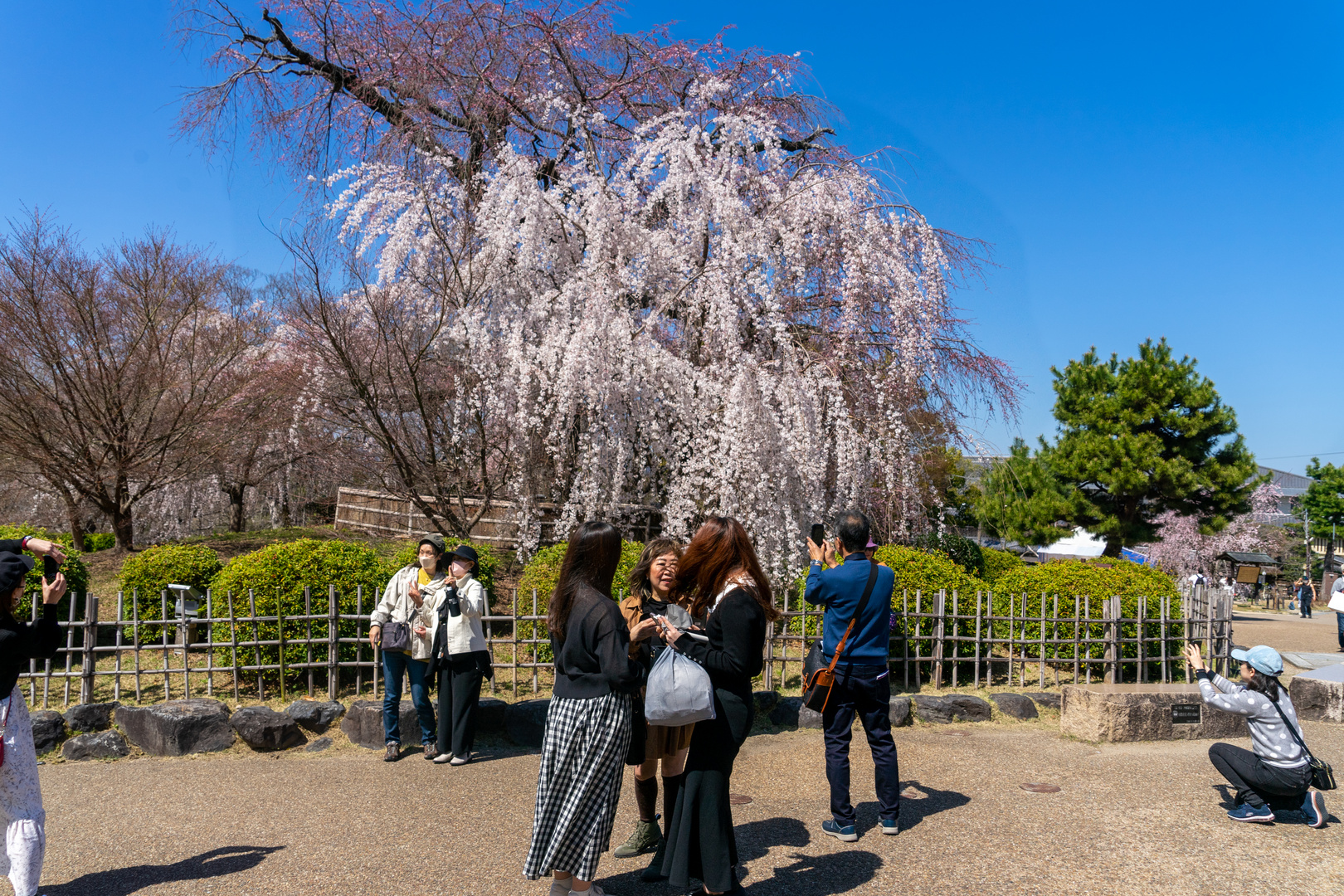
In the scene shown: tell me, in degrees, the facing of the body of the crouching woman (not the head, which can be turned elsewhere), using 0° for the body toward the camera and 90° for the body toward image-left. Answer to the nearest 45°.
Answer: approximately 90°

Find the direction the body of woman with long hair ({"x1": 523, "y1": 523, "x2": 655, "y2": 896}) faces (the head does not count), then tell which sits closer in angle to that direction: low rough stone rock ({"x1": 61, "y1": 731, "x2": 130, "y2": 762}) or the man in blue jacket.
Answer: the man in blue jacket

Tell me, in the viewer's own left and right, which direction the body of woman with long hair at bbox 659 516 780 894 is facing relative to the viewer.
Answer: facing to the left of the viewer

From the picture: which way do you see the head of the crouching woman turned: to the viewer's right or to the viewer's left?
to the viewer's left

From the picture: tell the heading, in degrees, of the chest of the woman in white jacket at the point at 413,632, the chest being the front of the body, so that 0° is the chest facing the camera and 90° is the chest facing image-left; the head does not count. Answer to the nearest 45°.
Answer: approximately 0°

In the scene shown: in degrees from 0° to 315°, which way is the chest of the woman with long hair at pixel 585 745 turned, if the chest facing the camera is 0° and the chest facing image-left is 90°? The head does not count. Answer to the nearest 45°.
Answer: approximately 225°
